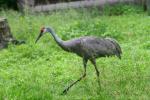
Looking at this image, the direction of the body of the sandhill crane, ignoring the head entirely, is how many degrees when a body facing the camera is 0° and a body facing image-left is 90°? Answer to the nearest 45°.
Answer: approximately 90°
